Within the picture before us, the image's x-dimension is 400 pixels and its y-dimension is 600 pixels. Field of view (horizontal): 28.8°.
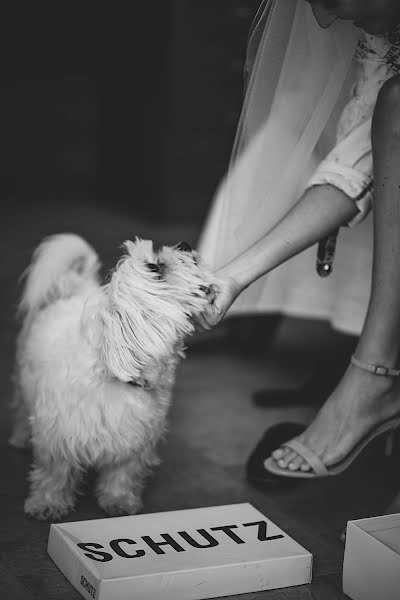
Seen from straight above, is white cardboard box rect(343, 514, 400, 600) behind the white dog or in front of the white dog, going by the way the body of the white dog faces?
in front
